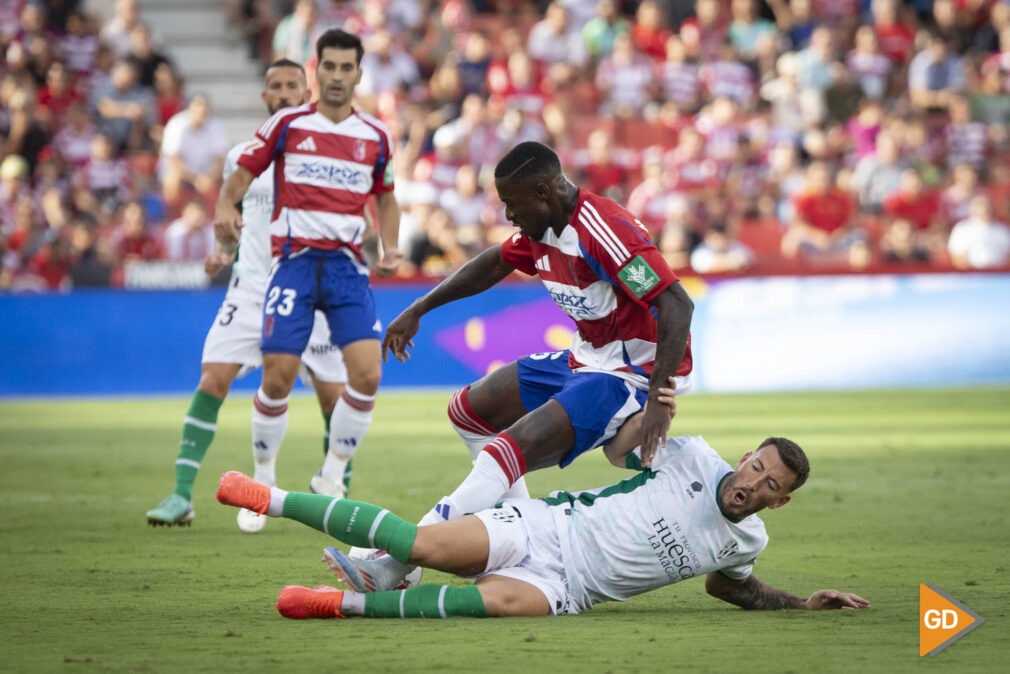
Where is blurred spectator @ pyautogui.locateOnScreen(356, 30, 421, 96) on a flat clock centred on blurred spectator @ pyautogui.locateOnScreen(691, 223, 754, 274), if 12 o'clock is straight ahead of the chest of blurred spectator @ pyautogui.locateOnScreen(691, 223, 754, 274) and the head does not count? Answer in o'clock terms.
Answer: blurred spectator @ pyautogui.locateOnScreen(356, 30, 421, 96) is roughly at 4 o'clock from blurred spectator @ pyautogui.locateOnScreen(691, 223, 754, 274).

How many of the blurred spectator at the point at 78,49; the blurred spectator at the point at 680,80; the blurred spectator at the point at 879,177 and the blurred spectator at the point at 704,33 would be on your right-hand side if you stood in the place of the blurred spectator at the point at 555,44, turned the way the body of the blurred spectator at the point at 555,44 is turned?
1

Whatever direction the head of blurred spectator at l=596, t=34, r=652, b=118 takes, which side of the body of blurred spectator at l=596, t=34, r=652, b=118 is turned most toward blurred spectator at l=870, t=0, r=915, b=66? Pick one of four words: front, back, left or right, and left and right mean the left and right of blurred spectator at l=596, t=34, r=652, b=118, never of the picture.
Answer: left

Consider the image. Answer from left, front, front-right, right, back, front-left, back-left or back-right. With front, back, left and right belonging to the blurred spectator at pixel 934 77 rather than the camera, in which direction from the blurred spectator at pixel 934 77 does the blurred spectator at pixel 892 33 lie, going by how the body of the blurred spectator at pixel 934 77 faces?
back-right

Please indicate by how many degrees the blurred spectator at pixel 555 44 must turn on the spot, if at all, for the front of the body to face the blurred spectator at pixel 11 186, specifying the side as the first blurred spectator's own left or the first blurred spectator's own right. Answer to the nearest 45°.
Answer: approximately 45° to the first blurred spectator's own right

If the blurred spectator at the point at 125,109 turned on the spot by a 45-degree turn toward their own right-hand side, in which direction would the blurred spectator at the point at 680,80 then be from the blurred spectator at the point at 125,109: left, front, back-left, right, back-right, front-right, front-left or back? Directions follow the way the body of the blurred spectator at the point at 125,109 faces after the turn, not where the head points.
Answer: back-left

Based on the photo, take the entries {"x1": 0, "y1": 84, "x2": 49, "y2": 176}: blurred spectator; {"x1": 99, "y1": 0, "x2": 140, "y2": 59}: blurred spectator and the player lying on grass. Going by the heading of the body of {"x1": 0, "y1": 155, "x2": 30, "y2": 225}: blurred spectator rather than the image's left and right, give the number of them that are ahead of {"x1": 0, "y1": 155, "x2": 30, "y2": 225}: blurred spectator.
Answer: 1

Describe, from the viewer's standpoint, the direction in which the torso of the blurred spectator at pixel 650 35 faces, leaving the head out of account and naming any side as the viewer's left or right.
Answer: facing the viewer

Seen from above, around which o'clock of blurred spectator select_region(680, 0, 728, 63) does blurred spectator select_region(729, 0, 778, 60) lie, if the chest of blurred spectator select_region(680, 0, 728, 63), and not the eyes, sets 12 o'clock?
blurred spectator select_region(729, 0, 778, 60) is roughly at 8 o'clock from blurred spectator select_region(680, 0, 728, 63).

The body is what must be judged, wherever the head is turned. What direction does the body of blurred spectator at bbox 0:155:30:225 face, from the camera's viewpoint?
toward the camera

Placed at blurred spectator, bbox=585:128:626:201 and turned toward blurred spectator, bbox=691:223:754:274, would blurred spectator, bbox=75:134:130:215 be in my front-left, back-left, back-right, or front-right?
back-right

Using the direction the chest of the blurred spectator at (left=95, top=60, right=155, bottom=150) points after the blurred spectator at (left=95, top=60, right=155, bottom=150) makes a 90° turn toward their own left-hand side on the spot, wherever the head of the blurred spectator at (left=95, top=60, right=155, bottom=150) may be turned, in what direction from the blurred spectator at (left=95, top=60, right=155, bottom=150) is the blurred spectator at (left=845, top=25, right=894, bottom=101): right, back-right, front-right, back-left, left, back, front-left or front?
front

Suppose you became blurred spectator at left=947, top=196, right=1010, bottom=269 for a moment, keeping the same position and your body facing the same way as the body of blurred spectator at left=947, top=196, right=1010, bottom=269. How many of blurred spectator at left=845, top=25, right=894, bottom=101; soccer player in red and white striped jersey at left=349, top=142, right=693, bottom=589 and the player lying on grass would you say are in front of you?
2

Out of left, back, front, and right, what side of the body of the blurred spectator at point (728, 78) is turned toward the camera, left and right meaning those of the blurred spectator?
front

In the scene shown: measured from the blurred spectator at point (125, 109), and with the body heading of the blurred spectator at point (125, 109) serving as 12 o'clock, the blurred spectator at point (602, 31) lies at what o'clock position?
the blurred spectator at point (602, 31) is roughly at 9 o'clock from the blurred spectator at point (125, 109).

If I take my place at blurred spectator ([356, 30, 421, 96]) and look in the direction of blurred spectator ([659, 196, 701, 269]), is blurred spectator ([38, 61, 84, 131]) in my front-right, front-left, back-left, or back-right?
back-right

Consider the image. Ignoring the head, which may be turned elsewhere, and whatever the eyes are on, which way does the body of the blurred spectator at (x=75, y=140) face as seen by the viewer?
toward the camera

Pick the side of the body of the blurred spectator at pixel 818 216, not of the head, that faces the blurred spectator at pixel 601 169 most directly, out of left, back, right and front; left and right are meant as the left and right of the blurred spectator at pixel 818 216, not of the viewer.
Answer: right

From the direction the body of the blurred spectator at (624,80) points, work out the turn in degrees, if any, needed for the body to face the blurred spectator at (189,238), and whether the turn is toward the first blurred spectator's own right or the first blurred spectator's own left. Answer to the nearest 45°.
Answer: approximately 45° to the first blurred spectator's own right
